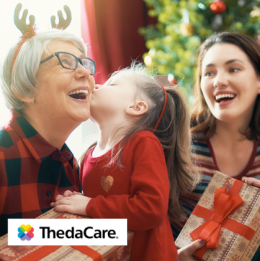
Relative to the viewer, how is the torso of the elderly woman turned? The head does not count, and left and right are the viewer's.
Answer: facing the viewer and to the right of the viewer

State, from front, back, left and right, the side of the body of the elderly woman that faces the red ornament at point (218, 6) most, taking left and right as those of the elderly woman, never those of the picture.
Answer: left

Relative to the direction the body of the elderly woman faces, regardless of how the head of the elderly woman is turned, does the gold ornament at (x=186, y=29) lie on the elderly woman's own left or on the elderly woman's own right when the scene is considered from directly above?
on the elderly woman's own left

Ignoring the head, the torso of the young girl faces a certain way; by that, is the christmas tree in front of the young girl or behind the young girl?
behind

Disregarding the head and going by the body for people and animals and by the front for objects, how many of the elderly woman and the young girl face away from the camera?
0

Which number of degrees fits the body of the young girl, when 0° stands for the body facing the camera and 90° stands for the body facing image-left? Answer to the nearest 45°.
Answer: approximately 45°

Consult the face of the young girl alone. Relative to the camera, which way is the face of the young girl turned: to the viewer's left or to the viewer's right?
to the viewer's left

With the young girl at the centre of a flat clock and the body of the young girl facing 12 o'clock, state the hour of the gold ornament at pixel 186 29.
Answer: The gold ornament is roughly at 5 o'clock from the young girl.

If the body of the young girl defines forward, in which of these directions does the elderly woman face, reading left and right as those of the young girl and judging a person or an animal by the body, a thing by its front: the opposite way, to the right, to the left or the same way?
to the left

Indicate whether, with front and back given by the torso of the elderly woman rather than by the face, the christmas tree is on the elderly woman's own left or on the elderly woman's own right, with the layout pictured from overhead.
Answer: on the elderly woman's own left
